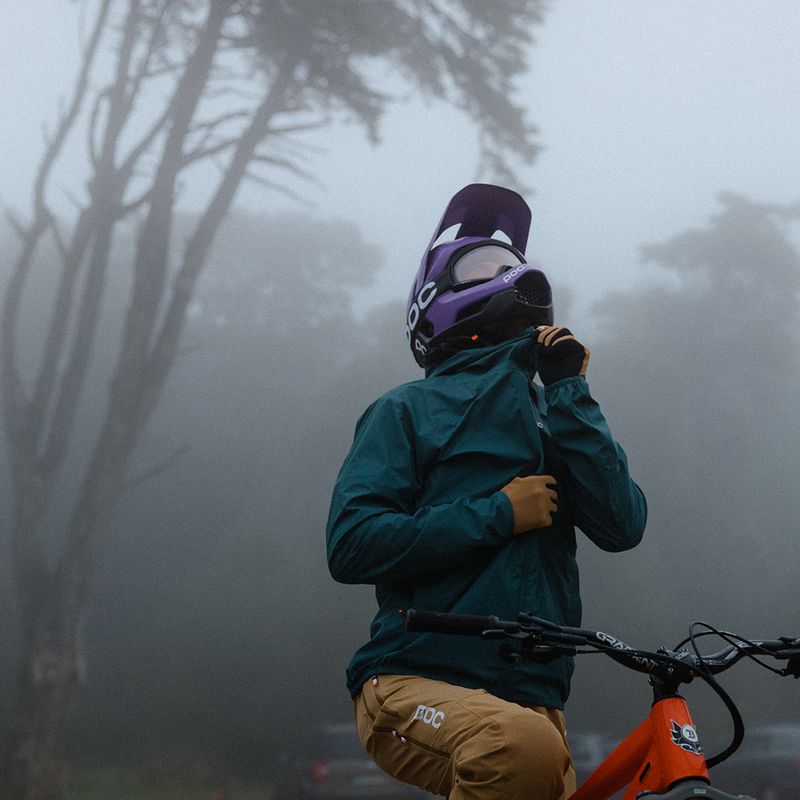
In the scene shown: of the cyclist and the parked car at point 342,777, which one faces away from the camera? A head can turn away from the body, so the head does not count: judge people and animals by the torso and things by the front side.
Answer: the parked car

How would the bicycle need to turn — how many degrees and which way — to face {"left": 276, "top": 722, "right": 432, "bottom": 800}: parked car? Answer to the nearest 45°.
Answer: approximately 135° to its left

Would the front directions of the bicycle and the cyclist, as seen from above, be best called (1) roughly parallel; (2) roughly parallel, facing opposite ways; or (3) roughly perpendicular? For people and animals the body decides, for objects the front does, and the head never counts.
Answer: roughly parallel

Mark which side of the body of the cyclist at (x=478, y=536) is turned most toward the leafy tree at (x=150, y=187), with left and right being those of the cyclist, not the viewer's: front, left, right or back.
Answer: back

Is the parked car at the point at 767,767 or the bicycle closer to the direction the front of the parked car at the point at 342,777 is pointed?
the parked car

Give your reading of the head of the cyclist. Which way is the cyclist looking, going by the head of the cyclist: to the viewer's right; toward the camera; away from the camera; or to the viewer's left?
to the viewer's right

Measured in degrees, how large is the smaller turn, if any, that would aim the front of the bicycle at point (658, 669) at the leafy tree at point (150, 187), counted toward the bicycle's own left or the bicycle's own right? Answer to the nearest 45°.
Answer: approximately 180°

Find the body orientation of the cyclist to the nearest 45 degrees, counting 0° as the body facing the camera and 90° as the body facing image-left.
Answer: approximately 315°

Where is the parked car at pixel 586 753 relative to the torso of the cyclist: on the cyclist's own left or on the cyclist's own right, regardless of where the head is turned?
on the cyclist's own left

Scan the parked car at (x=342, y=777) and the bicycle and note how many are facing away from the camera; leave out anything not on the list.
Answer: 1

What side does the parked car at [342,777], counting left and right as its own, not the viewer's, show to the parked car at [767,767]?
right

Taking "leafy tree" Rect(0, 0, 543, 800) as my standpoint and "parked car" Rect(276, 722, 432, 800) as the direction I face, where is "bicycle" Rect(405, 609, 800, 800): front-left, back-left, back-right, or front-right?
front-right

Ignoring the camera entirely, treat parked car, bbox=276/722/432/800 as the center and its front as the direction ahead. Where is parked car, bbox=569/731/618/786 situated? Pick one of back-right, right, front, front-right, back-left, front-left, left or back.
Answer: right
